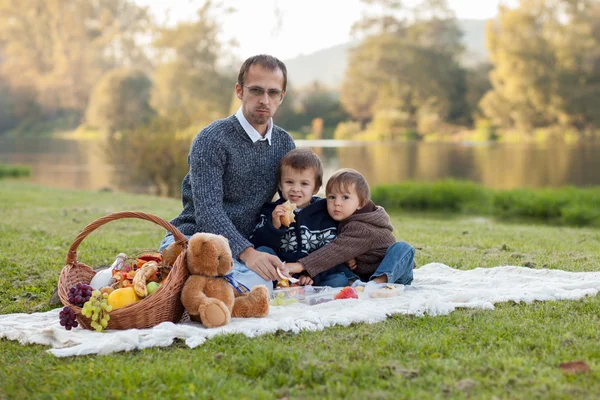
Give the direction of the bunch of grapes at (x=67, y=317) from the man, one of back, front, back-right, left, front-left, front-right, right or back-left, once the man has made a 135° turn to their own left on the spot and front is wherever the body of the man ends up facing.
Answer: back-left

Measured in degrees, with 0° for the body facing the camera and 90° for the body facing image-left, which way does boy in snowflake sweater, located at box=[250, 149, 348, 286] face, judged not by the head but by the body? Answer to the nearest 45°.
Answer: approximately 0°

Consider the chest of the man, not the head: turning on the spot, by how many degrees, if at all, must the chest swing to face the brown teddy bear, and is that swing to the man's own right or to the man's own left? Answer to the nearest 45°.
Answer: approximately 45° to the man's own right
